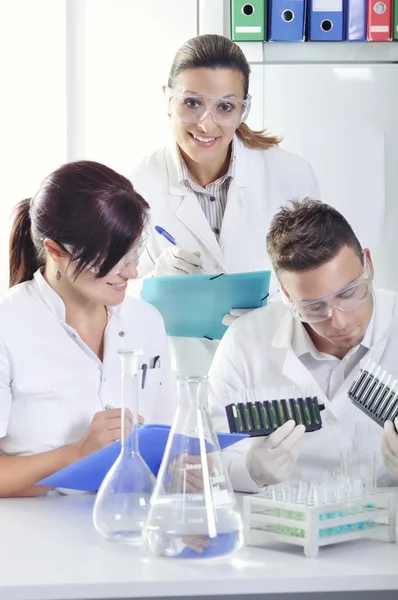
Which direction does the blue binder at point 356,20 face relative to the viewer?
toward the camera

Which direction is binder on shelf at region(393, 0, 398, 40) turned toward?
toward the camera

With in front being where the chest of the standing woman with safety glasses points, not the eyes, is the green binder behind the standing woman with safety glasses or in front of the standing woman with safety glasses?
behind

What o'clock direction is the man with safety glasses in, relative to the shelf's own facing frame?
The man with safety glasses is roughly at 12 o'clock from the shelf.

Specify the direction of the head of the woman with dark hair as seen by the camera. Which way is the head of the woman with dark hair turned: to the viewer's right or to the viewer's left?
to the viewer's right

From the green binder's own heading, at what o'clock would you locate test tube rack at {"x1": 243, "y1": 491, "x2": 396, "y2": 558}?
The test tube rack is roughly at 12 o'clock from the green binder.

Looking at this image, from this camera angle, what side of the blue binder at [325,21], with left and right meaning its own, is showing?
front

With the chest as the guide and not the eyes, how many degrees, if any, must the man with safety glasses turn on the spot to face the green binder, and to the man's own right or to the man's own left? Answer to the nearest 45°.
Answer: approximately 180°

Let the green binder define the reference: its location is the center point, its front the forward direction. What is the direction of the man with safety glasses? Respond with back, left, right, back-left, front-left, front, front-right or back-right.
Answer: front

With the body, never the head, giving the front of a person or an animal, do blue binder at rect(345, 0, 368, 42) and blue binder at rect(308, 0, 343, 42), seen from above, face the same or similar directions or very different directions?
same or similar directions

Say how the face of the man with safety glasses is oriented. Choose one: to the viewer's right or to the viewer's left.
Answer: to the viewer's left

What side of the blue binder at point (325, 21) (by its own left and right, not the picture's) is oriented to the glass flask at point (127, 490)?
front
